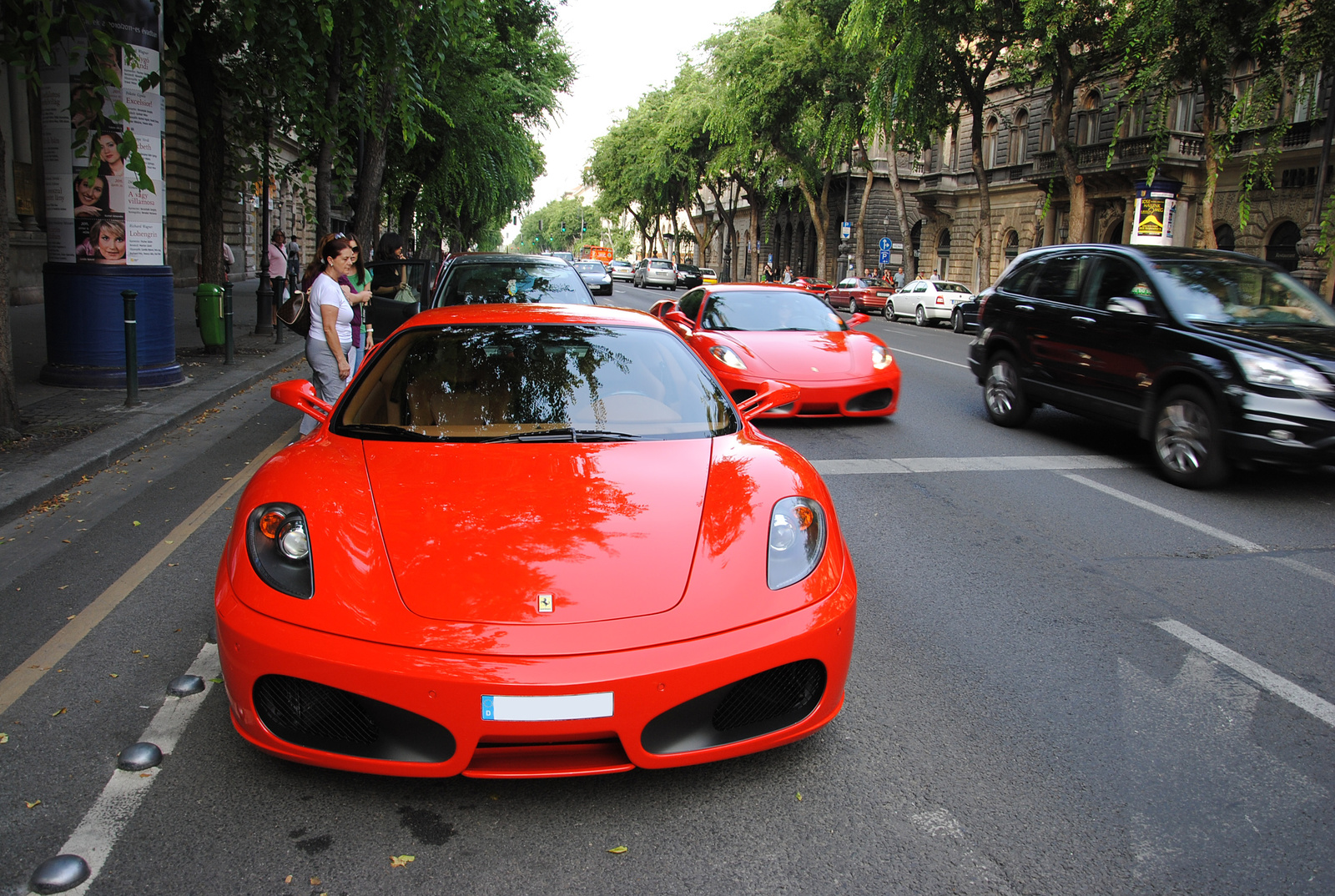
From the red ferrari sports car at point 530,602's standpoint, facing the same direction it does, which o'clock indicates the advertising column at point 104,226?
The advertising column is roughly at 5 o'clock from the red ferrari sports car.

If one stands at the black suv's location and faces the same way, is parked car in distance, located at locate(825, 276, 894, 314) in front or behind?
behind

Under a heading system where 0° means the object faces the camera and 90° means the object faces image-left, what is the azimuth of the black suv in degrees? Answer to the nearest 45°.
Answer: approximately 315°

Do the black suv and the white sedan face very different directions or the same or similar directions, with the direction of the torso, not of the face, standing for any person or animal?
very different directions

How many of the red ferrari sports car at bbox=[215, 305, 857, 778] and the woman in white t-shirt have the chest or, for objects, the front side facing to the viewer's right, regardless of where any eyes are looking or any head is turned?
1

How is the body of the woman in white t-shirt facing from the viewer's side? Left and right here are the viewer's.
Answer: facing to the right of the viewer

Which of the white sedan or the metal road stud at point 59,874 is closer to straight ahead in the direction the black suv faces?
the metal road stud

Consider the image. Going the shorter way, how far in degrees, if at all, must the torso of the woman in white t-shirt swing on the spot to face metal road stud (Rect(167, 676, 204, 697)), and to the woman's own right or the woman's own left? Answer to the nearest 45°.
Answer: approximately 90° to the woman's own right

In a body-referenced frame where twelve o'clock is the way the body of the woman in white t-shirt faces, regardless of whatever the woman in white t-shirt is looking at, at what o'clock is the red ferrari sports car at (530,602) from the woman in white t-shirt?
The red ferrari sports car is roughly at 3 o'clock from the woman in white t-shirt.

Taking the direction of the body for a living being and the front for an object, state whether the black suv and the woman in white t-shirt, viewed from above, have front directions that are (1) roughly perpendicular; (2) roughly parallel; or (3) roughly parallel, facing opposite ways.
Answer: roughly perpendicular

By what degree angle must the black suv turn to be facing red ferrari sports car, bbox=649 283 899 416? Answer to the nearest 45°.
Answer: approximately 135° to its right
